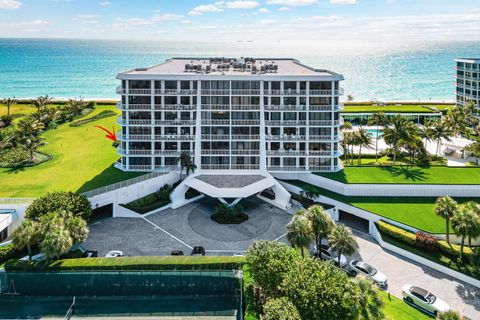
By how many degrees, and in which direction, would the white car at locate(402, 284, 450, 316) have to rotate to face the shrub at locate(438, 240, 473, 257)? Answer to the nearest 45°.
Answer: approximately 135° to its left

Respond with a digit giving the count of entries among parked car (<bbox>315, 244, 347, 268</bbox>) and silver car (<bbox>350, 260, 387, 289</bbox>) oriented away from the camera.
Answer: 0

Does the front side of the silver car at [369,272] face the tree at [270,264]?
no

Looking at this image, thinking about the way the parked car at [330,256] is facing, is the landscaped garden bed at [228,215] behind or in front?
behind

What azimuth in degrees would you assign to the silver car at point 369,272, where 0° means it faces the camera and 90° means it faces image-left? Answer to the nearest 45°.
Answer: approximately 315°

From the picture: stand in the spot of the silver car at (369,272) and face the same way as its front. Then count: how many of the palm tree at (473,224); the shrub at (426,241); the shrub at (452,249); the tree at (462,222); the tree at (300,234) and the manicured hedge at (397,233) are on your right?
1

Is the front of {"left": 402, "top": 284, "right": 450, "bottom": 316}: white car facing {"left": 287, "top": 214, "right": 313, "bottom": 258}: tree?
no

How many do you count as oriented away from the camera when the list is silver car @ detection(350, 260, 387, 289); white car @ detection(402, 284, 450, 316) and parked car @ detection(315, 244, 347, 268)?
0

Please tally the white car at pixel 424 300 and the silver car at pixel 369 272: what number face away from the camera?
0

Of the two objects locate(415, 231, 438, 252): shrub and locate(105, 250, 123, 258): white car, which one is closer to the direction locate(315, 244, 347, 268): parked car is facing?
the shrub

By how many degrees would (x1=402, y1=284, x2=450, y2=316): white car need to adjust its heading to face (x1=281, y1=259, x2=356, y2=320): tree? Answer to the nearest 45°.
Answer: approximately 90° to its right

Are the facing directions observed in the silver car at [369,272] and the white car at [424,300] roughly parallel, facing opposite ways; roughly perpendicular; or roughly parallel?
roughly parallel

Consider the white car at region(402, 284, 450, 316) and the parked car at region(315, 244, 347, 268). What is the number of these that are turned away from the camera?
0

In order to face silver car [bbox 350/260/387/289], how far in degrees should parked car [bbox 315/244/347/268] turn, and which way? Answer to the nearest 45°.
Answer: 0° — it already faces it

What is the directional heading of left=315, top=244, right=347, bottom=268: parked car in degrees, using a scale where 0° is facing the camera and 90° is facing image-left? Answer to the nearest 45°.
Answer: approximately 315°
